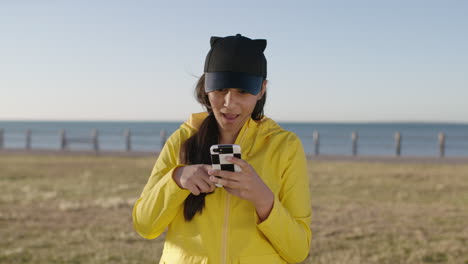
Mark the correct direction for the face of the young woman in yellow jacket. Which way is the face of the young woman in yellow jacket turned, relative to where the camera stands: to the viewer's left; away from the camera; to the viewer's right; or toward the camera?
toward the camera

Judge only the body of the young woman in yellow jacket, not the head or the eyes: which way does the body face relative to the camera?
toward the camera

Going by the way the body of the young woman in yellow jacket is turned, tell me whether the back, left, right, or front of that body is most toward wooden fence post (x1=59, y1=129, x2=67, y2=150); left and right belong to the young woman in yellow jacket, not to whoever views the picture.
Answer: back
